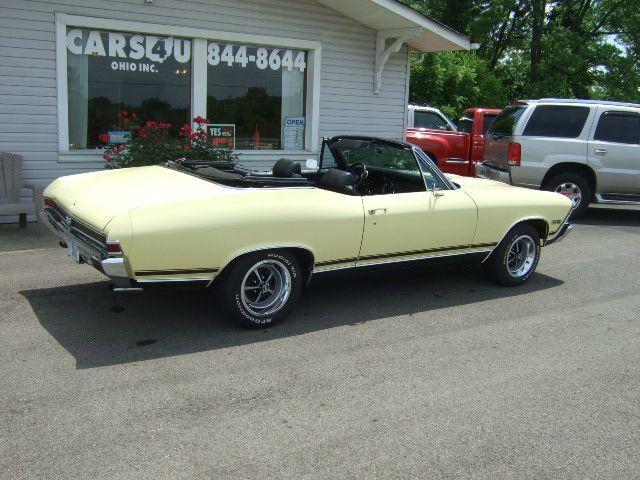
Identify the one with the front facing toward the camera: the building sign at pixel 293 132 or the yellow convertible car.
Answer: the building sign

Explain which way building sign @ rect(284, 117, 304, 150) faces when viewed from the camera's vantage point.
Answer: facing the viewer

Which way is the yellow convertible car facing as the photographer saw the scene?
facing away from the viewer and to the right of the viewer

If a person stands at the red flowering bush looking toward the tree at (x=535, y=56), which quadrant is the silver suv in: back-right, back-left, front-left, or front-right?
front-right

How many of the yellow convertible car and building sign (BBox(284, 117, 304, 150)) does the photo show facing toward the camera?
1

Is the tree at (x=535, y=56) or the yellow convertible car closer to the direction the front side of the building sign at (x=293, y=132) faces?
the yellow convertible car

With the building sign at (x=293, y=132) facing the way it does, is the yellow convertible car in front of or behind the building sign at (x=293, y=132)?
in front

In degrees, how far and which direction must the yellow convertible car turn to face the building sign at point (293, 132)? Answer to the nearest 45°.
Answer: approximately 45° to its left

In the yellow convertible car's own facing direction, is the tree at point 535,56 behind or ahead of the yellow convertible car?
ahead

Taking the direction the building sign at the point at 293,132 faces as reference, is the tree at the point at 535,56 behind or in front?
behind

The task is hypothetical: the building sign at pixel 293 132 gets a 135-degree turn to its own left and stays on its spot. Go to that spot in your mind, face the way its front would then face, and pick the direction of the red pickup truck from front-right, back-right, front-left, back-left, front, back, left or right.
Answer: front

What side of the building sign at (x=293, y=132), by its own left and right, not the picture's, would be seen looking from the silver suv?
left
